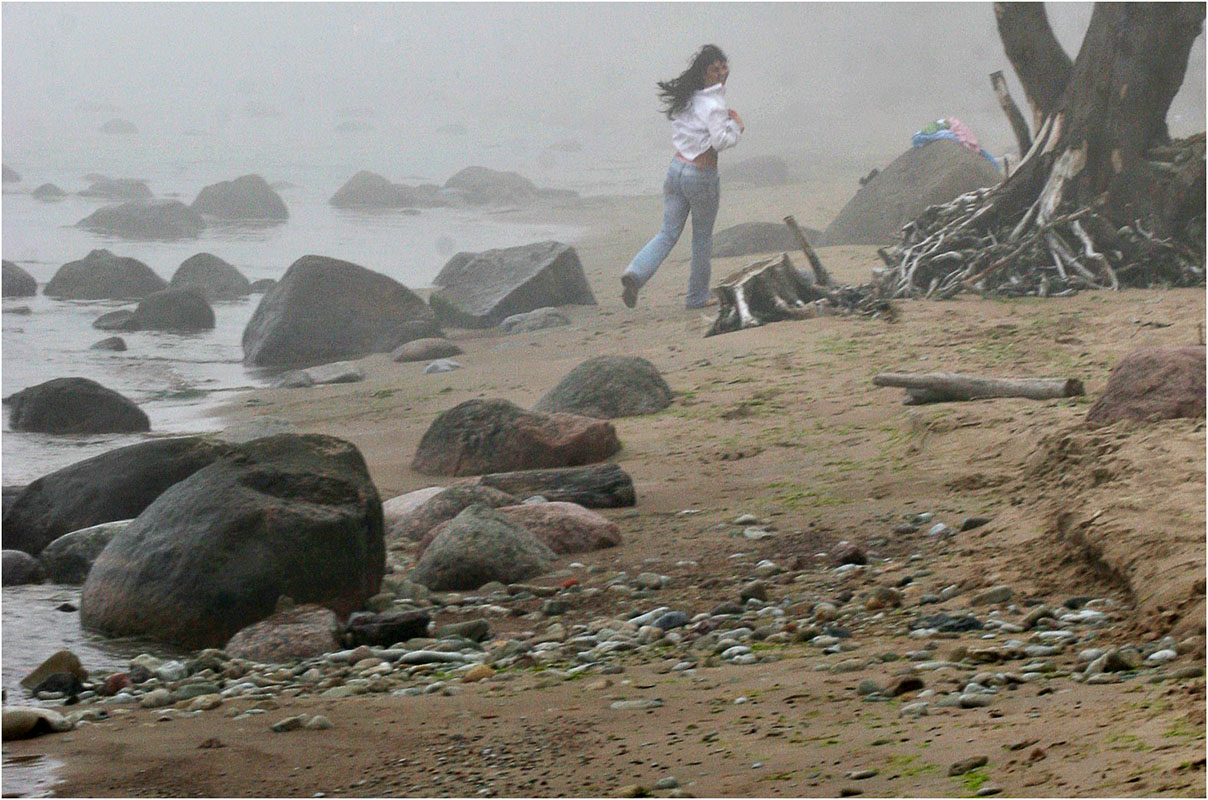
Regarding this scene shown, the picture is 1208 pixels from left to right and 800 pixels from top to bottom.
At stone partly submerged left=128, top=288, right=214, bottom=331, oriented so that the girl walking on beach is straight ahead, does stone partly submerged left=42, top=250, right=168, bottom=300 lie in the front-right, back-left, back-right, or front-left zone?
back-left

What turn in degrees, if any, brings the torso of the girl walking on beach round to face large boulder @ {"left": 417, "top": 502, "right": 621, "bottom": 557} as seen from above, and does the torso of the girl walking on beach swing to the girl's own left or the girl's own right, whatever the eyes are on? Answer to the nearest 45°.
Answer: approximately 135° to the girl's own right

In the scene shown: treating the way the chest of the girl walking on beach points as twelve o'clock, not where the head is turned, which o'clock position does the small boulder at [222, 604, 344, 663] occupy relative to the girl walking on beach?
The small boulder is roughly at 5 o'clock from the girl walking on beach.

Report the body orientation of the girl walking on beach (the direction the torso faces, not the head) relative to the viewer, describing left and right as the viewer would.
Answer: facing away from the viewer and to the right of the viewer

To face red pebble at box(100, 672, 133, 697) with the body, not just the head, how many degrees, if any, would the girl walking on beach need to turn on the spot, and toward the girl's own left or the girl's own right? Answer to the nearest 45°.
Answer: approximately 135° to the girl's own right

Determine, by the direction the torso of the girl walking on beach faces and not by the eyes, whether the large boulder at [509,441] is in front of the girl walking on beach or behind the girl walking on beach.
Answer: behind

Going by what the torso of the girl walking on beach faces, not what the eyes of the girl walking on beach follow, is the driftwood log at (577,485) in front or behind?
behind

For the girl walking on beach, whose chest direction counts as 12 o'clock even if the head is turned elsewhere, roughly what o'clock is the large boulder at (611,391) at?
The large boulder is roughly at 5 o'clock from the girl walking on beach.

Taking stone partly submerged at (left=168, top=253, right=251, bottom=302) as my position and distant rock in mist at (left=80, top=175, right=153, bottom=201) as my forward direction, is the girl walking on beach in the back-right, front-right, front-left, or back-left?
back-right

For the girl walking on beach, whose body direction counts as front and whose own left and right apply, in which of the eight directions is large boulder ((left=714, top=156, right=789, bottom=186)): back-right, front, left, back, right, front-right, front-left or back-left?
front-left
